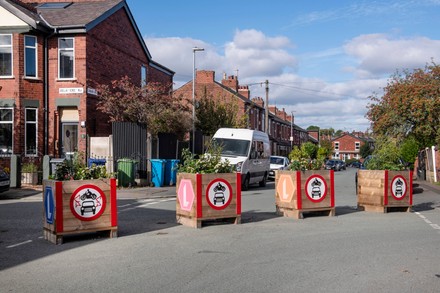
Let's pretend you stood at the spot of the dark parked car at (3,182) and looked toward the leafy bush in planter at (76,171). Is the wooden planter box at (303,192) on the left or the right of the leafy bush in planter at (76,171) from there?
left

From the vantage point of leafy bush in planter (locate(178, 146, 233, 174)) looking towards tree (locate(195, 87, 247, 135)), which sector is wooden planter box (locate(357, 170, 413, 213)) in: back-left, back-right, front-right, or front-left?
front-right

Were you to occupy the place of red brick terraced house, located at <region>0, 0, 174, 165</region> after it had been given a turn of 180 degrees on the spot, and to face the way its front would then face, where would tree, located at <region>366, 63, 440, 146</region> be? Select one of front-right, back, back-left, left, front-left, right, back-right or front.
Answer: front-right

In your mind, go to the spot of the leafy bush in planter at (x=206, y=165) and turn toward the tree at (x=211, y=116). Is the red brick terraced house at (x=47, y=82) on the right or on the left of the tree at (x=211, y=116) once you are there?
left

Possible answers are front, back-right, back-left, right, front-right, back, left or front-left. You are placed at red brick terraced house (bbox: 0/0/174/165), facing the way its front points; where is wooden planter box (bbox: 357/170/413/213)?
left

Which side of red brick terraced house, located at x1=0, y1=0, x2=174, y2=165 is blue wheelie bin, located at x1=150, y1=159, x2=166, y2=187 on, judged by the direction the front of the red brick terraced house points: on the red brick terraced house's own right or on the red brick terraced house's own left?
on the red brick terraced house's own left

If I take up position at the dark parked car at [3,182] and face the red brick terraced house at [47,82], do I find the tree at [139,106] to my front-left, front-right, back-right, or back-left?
front-right

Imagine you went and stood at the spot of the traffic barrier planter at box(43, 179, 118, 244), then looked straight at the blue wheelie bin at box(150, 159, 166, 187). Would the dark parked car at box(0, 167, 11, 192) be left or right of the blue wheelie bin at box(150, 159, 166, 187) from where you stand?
left
